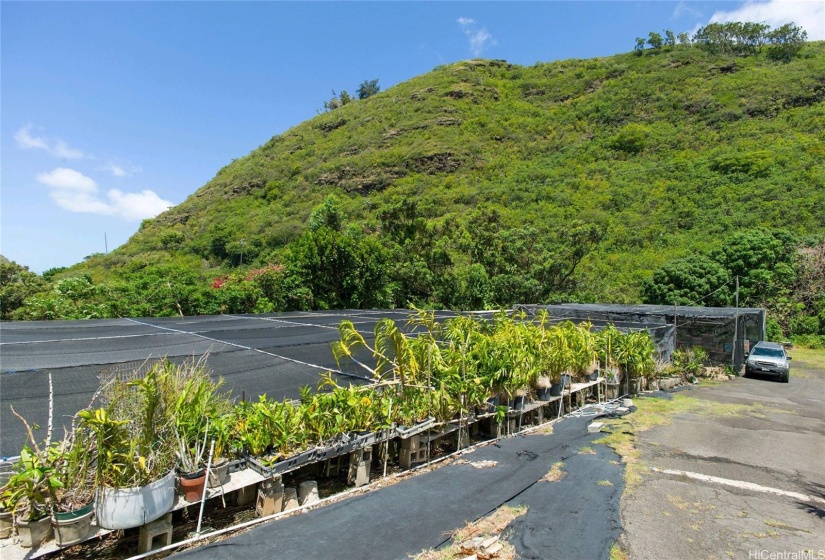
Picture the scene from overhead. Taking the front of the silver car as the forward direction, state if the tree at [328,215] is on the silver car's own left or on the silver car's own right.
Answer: on the silver car's own right

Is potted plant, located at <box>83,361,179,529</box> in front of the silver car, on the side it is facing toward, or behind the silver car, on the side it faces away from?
in front

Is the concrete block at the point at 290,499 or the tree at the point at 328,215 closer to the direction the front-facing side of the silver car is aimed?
the concrete block

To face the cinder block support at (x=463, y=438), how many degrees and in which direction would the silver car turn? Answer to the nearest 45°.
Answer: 0° — it already faces it

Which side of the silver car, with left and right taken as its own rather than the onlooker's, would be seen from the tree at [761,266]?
back

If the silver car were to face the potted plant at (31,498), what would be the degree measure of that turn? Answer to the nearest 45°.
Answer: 0° — it already faces it

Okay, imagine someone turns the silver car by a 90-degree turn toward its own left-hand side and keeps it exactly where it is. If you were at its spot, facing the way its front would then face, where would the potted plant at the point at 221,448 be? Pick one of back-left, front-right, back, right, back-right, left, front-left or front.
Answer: right

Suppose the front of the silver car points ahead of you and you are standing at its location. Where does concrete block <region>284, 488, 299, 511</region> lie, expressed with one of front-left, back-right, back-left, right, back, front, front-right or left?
front

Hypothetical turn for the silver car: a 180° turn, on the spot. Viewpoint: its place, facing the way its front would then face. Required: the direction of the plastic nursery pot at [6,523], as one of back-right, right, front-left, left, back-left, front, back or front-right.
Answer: back

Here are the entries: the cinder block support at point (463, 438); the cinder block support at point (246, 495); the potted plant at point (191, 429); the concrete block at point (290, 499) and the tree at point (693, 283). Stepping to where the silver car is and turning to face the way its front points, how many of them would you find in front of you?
4

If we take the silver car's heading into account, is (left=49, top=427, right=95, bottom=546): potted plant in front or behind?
in front

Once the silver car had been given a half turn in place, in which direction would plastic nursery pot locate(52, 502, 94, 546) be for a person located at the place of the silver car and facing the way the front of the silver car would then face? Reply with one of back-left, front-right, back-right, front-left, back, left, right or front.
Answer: back

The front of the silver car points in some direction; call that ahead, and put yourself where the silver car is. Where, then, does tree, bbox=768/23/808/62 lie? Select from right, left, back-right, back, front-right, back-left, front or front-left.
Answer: back

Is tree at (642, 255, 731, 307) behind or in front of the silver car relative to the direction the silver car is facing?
behind

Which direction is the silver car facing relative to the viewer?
toward the camera

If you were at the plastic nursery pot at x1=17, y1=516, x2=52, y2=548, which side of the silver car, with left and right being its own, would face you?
front
